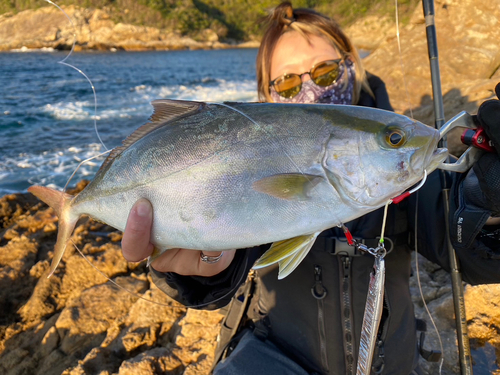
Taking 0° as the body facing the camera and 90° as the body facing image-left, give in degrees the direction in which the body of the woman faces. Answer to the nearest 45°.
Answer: approximately 0°

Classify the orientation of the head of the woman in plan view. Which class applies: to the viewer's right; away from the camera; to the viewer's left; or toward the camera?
toward the camera

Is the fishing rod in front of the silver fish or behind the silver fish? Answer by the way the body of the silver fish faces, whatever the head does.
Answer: in front

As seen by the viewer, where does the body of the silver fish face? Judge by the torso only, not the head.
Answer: to the viewer's right
